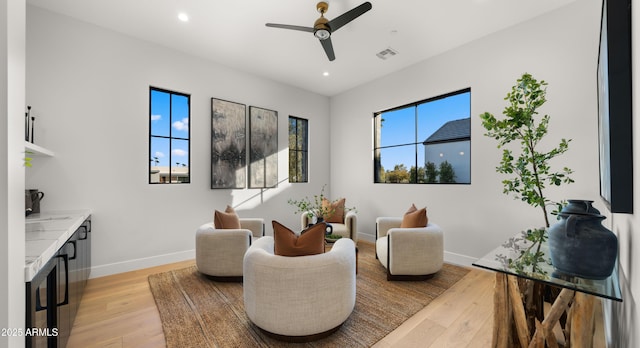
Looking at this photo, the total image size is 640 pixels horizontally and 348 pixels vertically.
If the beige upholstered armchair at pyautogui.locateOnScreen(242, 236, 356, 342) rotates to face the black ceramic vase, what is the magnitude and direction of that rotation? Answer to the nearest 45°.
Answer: approximately 135° to its right

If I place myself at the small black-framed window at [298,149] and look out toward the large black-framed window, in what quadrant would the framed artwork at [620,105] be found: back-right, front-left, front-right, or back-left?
front-right

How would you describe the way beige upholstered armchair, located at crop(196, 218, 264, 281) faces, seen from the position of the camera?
facing to the right of the viewer

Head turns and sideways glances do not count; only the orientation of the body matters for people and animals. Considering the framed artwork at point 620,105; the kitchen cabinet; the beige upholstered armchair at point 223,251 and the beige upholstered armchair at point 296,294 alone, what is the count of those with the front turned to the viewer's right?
2

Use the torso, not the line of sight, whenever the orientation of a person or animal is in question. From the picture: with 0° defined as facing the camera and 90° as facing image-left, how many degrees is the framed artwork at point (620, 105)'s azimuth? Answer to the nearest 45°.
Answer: approximately 90°

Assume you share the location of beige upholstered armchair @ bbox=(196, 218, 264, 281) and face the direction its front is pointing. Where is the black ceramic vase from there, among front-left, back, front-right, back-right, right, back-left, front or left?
front-right

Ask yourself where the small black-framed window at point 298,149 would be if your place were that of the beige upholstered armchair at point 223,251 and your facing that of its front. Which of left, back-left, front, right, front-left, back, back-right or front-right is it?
front-left

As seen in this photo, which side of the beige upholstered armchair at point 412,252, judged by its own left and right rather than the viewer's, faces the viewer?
left

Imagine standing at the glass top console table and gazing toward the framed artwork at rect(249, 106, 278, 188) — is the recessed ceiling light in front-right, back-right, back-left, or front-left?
front-left

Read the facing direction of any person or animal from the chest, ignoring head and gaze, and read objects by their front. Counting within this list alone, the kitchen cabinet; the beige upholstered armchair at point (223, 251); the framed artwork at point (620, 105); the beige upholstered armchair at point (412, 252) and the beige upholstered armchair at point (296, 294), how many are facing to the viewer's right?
2

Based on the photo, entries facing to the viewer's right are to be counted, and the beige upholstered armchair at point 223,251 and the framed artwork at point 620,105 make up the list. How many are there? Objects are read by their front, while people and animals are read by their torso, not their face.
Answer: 1

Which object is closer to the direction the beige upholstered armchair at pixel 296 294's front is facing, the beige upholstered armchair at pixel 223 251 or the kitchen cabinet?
the beige upholstered armchair

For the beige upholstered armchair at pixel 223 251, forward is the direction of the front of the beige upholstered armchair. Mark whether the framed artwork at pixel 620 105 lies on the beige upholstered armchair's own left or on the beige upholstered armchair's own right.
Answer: on the beige upholstered armchair's own right

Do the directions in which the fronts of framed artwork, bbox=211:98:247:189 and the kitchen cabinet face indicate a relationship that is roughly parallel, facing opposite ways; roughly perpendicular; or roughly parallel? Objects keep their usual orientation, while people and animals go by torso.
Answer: roughly perpendicular

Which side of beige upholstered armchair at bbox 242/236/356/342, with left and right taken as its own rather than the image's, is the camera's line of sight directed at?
back

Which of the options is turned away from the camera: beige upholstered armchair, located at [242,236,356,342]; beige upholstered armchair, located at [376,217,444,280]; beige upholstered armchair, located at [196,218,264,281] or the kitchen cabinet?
beige upholstered armchair, located at [242,236,356,342]
